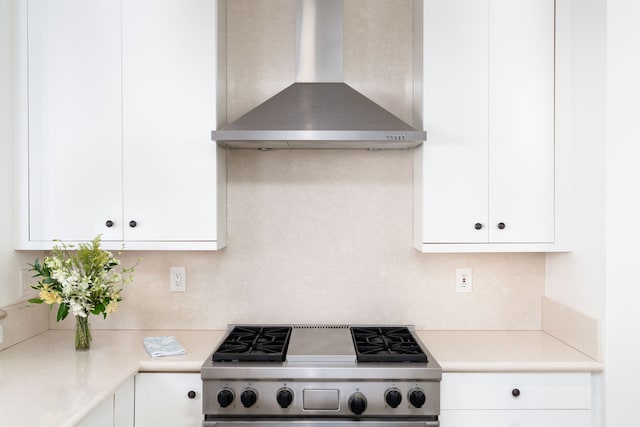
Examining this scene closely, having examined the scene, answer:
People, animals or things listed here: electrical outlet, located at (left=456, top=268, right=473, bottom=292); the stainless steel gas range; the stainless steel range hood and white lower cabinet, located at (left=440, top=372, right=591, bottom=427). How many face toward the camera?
4

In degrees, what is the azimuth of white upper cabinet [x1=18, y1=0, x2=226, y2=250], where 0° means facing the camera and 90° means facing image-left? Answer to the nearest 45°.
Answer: approximately 0°

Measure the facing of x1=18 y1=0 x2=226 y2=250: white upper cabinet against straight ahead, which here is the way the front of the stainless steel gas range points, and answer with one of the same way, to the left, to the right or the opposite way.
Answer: the same way

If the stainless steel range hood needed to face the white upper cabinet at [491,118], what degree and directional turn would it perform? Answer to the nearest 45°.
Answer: approximately 90° to its left

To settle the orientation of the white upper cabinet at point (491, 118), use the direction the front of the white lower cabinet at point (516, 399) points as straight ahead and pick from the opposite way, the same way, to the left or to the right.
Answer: the same way

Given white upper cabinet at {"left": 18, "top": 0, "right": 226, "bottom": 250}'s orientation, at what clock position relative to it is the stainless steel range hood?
The stainless steel range hood is roughly at 10 o'clock from the white upper cabinet.

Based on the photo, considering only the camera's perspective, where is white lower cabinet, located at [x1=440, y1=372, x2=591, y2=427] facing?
facing the viewer

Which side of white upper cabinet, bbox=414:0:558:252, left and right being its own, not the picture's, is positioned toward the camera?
front

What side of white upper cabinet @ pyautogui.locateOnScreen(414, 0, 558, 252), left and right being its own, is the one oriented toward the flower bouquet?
right

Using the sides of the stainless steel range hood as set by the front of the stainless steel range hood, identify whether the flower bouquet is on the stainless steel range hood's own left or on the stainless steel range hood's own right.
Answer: on the stainless steel range hood's own right

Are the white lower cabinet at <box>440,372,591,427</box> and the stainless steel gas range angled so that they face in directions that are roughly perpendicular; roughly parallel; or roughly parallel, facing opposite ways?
roughly parallel

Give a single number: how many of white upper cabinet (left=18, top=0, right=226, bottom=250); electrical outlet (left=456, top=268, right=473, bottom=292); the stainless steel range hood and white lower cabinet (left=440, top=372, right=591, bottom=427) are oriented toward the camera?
4

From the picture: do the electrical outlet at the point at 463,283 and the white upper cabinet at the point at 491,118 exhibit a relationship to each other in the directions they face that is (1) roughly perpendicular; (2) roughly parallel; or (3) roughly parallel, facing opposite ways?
roughly parallel
